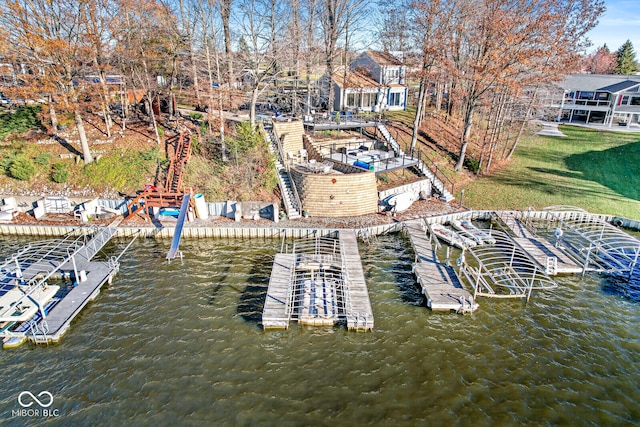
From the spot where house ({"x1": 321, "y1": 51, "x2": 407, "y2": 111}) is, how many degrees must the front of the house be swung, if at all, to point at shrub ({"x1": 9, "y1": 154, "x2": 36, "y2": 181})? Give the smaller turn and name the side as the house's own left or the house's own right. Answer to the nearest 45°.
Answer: approximately 45° to the house's own right

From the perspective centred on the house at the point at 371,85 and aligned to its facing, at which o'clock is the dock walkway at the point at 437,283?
The dock walkway is roughly at 12 o'clock from the house.

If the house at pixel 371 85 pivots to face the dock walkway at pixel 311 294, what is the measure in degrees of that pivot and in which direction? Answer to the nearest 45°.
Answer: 0° — it already faces it

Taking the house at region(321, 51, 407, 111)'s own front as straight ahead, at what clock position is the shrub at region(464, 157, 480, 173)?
The shrub is roughly at 11 o'clock from the house.

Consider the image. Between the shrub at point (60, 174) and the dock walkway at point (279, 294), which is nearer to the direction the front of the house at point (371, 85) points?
the dock walkway

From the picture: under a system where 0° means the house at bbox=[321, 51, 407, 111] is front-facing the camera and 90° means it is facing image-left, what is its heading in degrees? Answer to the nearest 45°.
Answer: approximately 0°

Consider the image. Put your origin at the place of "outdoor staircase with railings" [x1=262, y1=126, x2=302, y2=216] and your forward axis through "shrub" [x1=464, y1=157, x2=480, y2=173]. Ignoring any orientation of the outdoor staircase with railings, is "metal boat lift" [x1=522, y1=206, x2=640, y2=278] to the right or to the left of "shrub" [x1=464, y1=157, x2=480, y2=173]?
right
